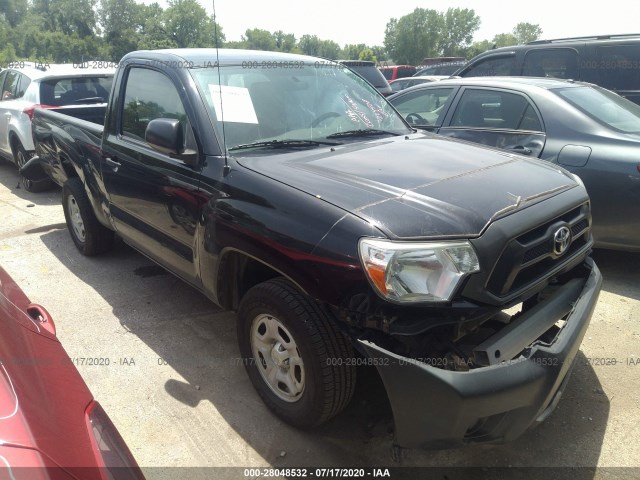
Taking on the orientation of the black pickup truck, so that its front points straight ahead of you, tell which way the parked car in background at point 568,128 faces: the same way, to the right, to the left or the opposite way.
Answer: the opposite way

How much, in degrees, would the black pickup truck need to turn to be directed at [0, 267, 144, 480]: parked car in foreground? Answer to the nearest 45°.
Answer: approximately 90° to its right

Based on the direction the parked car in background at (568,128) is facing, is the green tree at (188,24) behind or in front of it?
in front

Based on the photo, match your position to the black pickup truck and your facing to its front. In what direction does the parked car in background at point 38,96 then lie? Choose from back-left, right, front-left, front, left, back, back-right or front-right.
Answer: back

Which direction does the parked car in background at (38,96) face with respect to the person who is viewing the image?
facing away from the viewer and to the left of the viewer

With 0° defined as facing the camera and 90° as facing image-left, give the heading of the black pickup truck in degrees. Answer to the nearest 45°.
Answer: approximately 315°

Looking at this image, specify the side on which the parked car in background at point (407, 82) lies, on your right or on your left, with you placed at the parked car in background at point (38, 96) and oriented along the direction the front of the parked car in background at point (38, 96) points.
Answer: on your right

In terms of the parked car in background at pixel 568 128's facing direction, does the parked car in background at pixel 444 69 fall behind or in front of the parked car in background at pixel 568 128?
in front

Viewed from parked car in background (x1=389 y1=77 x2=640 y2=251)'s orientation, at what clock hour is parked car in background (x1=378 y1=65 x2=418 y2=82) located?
parked car in background (x1=378 y1=65 x2=418 y2=82) is roughly at 1 o'clock from parked car in background (x1=389 y1=77 x2=640 y2=251).

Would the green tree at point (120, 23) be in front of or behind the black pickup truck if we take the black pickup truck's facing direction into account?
behind

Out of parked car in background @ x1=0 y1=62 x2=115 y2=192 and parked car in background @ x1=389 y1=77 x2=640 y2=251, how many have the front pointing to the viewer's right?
0

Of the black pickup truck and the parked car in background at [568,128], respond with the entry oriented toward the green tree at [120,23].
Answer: the parked car in background

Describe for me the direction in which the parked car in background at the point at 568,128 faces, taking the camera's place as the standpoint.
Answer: facing away from the viewer and to the left of the viewer

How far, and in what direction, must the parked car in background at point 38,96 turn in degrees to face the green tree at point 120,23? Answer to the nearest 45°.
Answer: approximately 45° to its right
